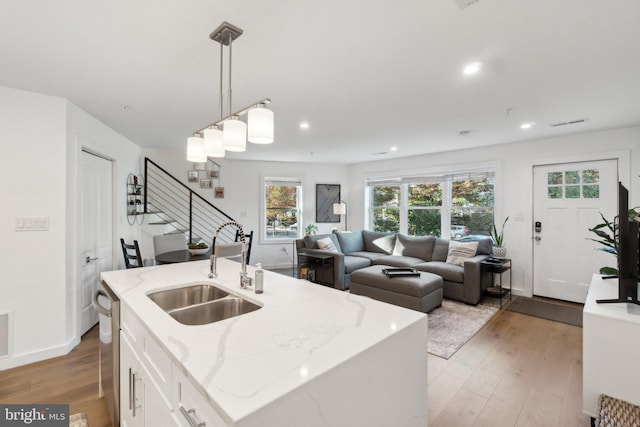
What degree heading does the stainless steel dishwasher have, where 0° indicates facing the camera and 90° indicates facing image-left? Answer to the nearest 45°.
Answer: approximately 90°

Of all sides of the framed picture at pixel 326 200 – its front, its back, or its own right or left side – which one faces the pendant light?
front

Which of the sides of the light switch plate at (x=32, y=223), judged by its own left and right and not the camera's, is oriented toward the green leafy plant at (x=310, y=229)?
left

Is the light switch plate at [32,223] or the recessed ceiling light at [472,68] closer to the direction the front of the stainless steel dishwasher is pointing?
the light switch plate

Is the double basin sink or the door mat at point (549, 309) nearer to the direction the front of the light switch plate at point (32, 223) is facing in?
the double basin sink

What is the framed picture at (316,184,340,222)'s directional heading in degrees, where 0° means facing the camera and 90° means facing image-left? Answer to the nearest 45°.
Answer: approximately 0°

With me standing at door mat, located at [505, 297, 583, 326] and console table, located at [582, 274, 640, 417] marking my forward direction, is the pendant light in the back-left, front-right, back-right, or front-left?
front-right

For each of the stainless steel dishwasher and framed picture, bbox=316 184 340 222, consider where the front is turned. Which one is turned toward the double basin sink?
the framed picture

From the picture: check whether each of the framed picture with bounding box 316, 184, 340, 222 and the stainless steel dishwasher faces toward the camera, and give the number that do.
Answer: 1

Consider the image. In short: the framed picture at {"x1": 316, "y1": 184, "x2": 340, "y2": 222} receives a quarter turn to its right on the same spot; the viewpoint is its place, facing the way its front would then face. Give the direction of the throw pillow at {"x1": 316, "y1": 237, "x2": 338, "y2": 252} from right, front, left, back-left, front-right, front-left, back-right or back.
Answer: left

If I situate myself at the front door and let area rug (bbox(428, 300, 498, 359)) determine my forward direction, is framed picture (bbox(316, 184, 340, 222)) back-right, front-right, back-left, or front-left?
front-right

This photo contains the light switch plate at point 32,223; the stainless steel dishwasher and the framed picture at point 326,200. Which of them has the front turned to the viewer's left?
the stainless steel dishwasher

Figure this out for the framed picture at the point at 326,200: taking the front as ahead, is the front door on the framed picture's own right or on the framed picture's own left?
on the framed picture's own left

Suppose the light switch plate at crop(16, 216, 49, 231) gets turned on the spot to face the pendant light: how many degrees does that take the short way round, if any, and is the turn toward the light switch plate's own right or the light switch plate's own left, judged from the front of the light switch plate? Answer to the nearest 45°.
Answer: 0° — it already faces it
